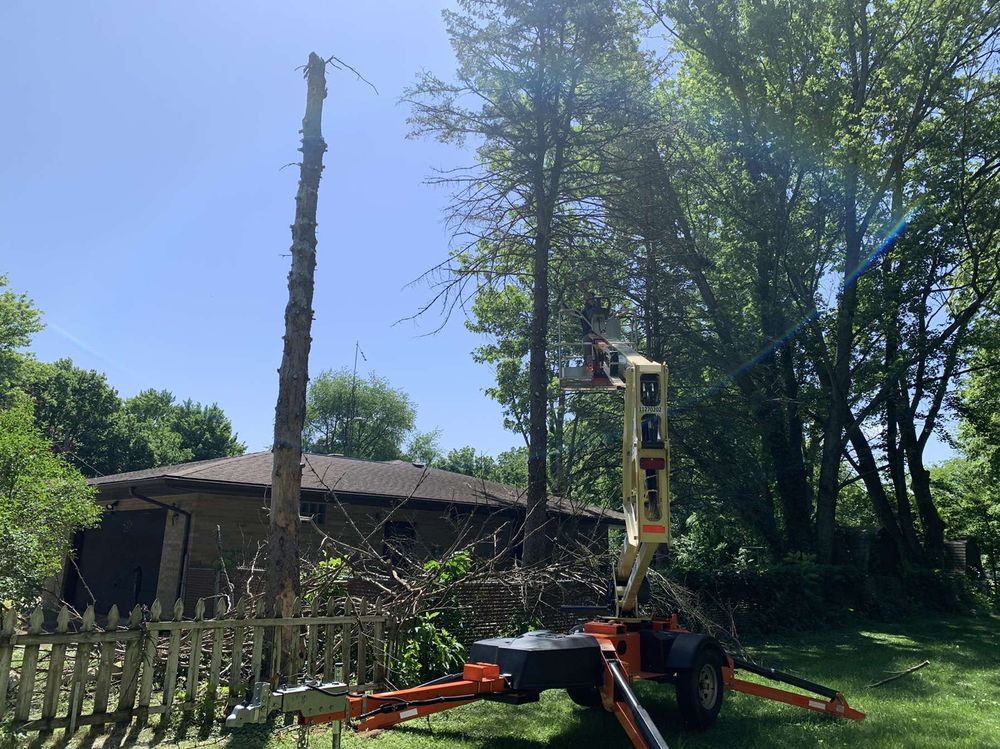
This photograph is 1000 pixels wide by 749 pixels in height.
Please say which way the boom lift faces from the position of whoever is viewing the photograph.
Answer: facing the viewer and to the left of the viewer

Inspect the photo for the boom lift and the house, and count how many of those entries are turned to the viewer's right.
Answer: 0

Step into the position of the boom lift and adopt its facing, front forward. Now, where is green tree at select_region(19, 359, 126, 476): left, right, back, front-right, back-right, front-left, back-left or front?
right

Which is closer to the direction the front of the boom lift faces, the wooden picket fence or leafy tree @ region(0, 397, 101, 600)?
the wooden picket fence

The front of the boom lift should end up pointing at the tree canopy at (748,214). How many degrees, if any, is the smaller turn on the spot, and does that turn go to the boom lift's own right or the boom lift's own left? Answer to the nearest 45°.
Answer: approximately 180°

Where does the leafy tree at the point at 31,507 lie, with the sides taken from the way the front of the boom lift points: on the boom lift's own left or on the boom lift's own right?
on the boom lift's own right

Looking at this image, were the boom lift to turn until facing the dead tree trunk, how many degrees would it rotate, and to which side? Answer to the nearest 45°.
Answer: approximately 45° to its right

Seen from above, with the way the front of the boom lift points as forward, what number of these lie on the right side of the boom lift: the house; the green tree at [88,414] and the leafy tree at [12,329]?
3

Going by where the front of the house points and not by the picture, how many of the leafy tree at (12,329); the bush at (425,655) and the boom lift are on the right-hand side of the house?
1

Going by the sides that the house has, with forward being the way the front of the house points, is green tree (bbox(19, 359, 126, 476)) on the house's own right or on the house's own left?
on the house's own right
